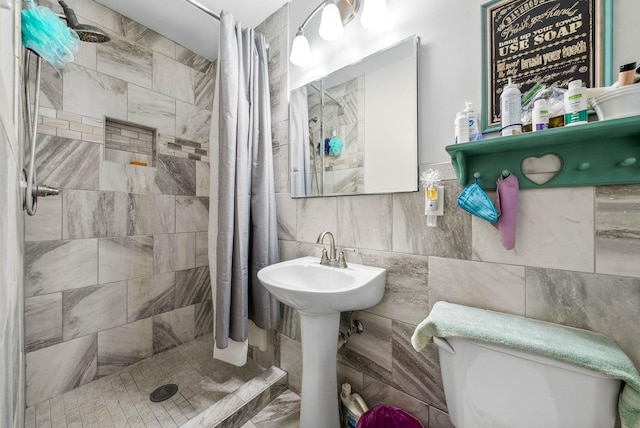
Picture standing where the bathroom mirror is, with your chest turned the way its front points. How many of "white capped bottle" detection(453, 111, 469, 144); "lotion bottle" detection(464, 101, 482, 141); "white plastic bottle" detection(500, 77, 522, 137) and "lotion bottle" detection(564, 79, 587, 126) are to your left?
4

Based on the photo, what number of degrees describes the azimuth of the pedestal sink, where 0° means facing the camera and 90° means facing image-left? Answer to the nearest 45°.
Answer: approximately 45°

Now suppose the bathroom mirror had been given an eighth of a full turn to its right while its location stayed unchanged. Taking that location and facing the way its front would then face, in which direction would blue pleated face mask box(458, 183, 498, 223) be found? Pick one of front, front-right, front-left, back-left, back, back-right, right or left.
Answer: back-left

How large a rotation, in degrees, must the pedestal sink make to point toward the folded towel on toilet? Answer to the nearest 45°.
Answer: approximately 90° to its left

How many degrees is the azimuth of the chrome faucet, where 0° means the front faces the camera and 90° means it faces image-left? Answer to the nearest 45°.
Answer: approximately 45°

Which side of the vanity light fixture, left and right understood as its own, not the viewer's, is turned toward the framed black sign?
left
